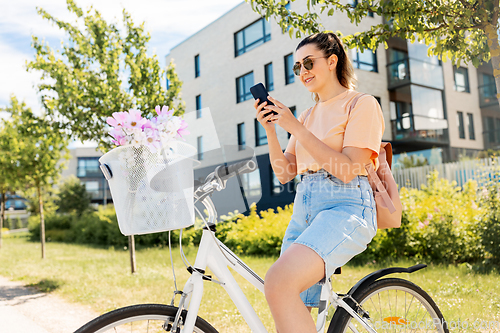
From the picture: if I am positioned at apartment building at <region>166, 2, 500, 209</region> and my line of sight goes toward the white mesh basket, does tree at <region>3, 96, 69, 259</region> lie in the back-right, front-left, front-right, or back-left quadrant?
front-right

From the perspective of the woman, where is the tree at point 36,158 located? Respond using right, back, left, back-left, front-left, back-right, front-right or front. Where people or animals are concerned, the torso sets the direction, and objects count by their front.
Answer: right

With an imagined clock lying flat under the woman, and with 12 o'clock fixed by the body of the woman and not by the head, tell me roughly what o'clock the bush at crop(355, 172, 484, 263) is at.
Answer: The bush is roughly at 5 o'clock from the woman.

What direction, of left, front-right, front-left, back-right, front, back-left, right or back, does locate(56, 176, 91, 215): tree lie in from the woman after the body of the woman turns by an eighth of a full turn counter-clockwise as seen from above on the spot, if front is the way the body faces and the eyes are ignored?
back-right

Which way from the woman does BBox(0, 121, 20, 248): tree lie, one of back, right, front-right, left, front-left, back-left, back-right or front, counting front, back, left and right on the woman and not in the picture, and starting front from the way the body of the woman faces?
right

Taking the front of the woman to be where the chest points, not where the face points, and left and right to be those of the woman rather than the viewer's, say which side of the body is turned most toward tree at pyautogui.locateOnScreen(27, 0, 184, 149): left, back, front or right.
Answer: right

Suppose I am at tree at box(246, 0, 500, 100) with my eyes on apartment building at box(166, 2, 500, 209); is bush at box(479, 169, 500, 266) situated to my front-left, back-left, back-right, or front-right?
front-right

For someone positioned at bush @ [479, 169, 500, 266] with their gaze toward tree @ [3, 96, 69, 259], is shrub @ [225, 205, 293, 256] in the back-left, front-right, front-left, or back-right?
front-right

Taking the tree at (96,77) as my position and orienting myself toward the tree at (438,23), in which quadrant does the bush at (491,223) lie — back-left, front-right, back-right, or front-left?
front-left

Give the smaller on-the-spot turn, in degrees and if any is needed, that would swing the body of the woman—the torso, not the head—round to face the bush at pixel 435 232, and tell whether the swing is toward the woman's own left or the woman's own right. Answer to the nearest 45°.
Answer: approximately 135° to the woman's own right

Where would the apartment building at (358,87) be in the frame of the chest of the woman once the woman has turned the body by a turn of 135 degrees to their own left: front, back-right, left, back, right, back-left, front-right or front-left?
left

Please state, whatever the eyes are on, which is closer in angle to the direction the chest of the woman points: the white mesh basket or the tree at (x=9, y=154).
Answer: the white mesh basket

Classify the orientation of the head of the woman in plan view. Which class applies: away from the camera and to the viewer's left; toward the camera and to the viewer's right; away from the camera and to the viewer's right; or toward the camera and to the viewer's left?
toward the camera and to the viewer's left

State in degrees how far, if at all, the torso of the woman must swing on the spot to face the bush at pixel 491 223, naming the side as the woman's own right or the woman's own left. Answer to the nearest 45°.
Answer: approximately 180°

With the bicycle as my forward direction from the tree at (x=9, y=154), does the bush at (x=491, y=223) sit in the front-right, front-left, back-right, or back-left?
front-left
